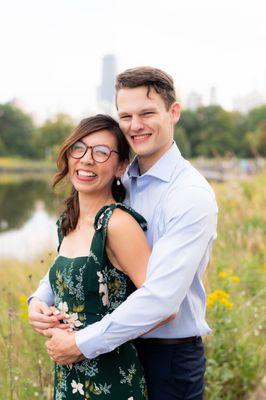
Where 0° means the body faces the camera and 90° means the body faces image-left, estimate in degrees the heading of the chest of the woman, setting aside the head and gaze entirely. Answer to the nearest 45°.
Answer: approximately 45°

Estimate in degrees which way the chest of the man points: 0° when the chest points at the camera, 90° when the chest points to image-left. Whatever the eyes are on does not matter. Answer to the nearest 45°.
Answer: approximately 45°
